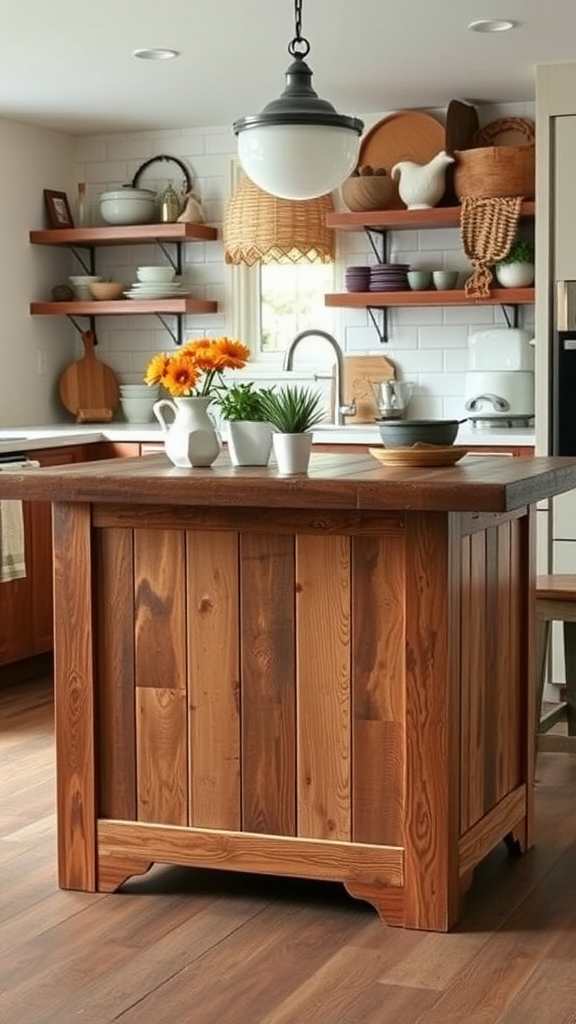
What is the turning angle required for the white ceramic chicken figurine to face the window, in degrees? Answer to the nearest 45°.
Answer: approximately 135° to its left

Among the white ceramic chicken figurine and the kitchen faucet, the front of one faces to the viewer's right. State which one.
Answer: the white ceramic chicken figurine

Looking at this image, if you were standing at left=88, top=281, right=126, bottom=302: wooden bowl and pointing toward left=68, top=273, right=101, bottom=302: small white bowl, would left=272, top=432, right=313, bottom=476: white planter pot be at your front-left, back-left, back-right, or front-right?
back-left

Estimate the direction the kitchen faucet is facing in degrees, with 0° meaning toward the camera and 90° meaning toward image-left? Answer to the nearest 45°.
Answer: approximately 90°

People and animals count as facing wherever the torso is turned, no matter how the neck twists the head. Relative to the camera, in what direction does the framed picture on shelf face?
facing the viewer and to the right of the viewer

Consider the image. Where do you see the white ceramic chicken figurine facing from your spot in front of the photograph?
facing to the right of the viewer

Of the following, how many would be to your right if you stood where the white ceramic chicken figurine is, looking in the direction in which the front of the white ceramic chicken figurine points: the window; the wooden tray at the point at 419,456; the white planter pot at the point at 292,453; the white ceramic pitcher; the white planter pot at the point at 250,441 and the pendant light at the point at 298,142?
5
